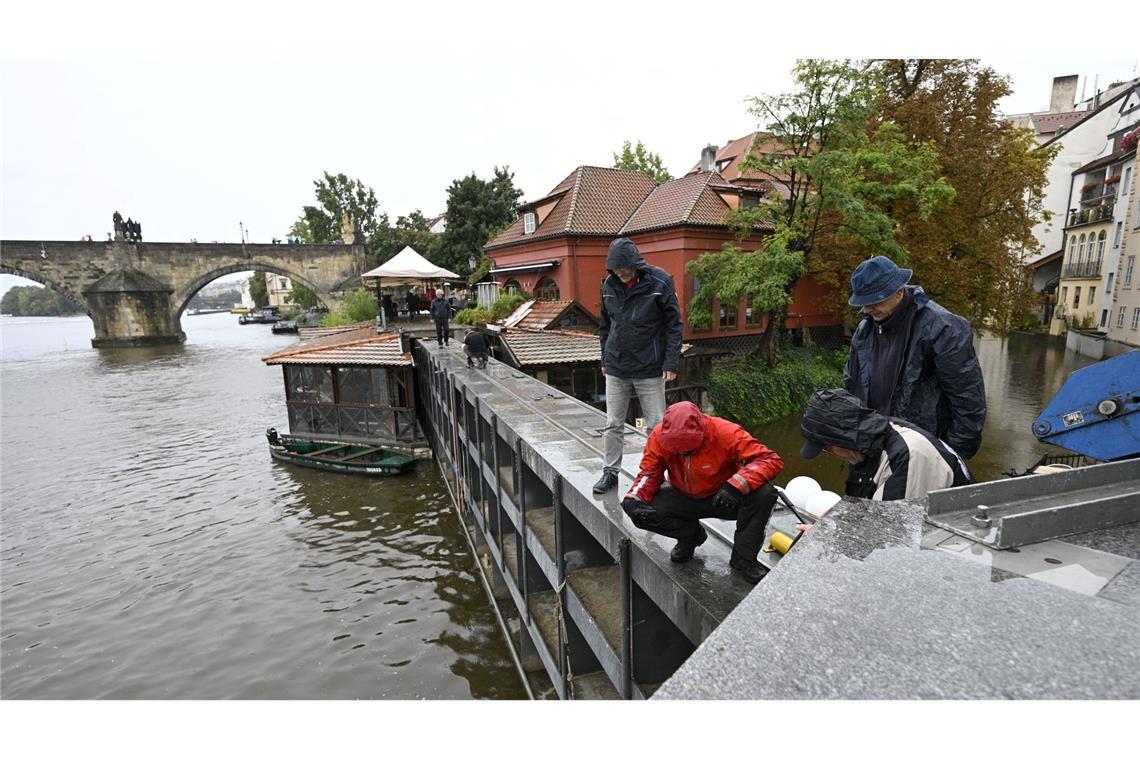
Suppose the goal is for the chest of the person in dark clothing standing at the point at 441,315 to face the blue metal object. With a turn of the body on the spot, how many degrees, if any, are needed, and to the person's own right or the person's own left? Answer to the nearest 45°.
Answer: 0° — they already face it

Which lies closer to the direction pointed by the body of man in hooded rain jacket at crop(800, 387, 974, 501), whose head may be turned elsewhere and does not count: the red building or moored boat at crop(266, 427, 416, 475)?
the moored boat

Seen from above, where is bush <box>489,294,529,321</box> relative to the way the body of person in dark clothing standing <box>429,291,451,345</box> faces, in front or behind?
behind

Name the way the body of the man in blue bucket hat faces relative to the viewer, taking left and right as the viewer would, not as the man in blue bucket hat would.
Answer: facing the viewer and to the left of the viewer

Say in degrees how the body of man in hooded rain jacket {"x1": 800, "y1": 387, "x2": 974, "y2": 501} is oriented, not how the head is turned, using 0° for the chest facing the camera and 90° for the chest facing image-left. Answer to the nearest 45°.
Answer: approximately 90°

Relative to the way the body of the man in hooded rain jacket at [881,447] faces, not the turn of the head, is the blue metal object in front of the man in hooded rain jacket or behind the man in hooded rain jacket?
behind

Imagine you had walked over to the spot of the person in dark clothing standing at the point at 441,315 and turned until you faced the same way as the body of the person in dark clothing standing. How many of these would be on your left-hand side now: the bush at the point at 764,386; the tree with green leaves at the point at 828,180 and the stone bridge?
2

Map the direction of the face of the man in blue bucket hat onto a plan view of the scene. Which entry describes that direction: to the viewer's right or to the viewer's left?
to the viewer's left

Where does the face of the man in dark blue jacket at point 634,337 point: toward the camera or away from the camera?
toward the camera

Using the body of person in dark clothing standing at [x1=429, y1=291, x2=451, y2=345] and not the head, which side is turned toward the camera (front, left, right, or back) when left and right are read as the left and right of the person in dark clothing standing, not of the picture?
front

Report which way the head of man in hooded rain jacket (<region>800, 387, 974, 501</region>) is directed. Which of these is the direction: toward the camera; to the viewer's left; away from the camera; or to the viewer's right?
to the viewer's left

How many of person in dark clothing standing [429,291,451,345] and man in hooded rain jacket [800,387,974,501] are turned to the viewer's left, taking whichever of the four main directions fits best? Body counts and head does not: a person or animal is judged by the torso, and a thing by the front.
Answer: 1
